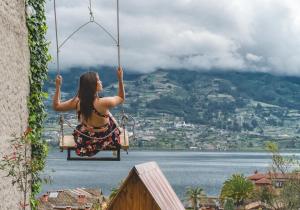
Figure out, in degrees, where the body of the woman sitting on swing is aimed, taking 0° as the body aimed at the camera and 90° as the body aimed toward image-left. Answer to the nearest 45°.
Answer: approximately 180°
